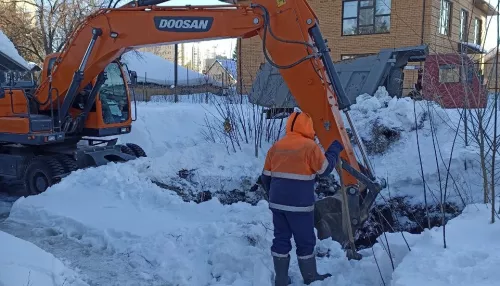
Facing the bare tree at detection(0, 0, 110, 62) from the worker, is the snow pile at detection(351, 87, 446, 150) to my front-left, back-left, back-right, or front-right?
front-right

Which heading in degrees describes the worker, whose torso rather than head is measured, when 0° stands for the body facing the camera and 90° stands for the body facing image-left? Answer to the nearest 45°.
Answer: approximately 225°

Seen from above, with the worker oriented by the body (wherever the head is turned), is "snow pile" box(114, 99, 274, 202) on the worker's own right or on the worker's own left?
on the worker's own left

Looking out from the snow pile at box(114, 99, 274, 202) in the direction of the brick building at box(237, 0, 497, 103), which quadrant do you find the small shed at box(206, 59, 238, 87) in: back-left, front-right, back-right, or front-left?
front-left

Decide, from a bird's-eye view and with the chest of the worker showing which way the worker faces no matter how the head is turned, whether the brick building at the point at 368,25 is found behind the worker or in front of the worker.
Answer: in front

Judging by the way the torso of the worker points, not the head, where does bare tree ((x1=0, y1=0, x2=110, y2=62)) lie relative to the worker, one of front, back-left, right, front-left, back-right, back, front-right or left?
left

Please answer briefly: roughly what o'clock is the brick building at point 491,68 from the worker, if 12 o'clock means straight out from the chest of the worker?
The brick building is roughly at 1 o'clock from the worker.

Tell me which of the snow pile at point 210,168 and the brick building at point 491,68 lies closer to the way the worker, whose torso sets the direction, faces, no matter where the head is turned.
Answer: the brick building

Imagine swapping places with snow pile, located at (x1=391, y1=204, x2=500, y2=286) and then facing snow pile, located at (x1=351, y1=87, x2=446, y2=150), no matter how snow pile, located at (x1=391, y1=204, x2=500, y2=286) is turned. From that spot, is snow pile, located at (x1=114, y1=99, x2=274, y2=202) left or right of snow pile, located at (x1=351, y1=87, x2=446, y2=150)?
left
